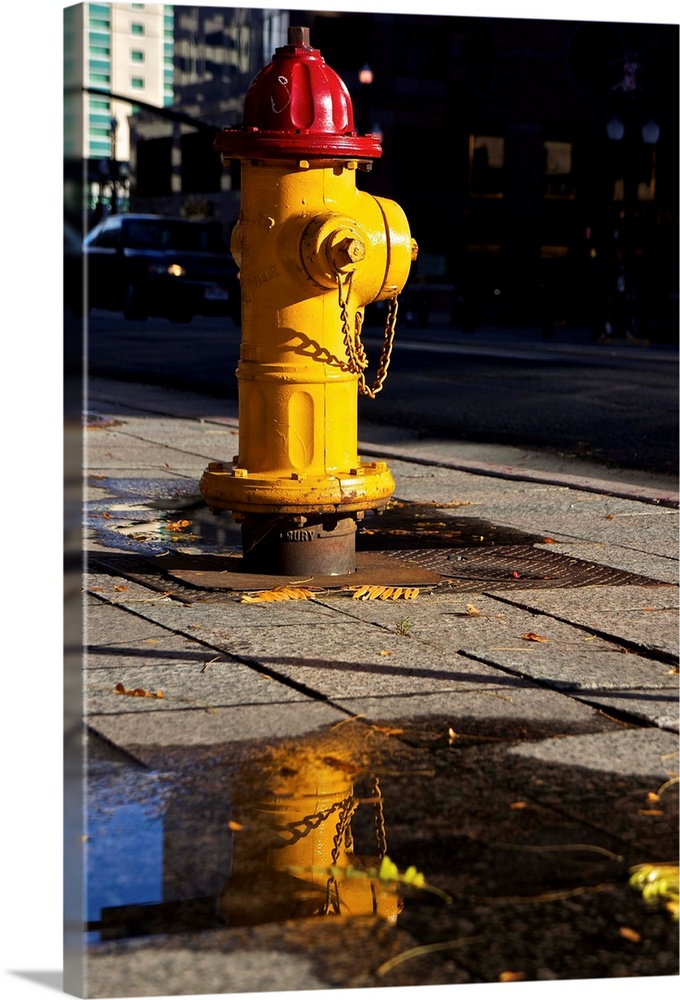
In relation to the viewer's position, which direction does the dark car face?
facing the viewer and to the right of the viewer

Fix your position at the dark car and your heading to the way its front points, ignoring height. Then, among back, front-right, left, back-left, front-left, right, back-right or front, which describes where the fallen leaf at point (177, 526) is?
front-right

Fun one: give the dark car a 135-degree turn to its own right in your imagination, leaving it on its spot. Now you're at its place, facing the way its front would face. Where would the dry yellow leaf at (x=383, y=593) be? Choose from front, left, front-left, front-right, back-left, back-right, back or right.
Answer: left

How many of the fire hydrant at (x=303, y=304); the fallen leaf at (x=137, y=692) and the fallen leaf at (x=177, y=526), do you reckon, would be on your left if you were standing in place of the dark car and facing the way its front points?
0

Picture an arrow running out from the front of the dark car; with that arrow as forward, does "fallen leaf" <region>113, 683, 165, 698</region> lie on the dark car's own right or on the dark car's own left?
on the dark car's own right
